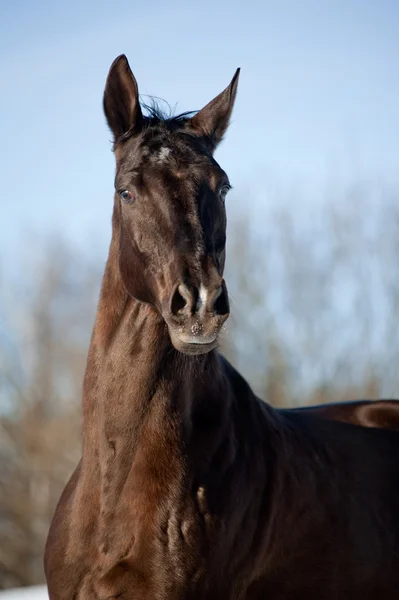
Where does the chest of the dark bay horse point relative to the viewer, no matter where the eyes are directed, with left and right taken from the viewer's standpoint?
facing the viewer and to the left of the viewer
